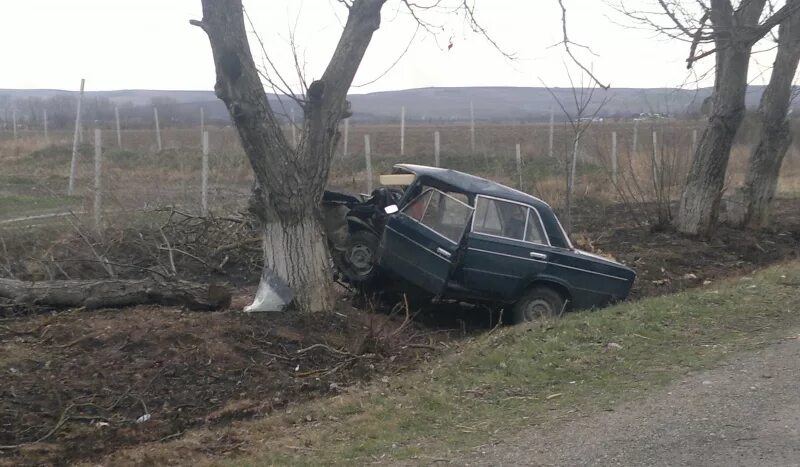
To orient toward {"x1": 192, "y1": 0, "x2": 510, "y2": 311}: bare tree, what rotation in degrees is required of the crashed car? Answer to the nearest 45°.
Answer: approximately 45° to its left

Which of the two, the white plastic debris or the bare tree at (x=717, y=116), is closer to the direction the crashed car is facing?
the white plastic debris

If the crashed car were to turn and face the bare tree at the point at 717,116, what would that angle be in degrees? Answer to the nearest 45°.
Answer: approximately 135° to its right

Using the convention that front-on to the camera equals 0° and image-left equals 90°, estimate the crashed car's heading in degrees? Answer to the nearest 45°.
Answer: approximately 90°

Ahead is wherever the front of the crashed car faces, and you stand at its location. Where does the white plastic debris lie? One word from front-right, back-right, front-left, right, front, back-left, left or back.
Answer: front-left

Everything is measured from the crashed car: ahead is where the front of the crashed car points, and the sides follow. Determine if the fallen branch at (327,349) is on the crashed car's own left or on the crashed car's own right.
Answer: on the crashed car's own left

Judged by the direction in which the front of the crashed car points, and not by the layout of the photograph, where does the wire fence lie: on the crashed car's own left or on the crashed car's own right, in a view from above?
on the crashed car's own right

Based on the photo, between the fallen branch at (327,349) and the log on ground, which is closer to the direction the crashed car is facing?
the log on ground
